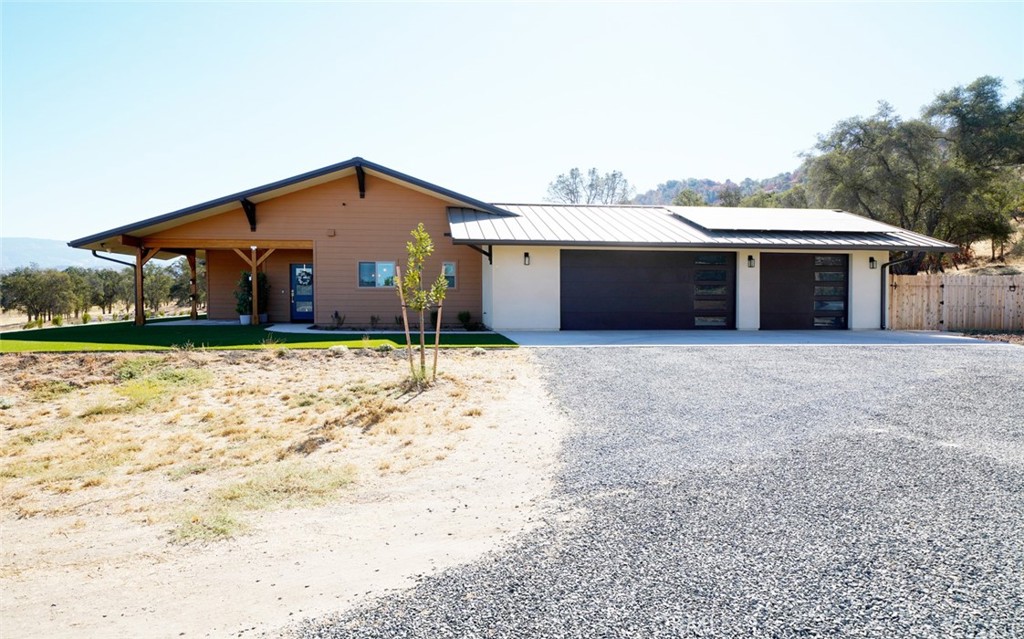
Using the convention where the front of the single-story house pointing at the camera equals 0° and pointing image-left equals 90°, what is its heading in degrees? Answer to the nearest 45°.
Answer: approximately 0°

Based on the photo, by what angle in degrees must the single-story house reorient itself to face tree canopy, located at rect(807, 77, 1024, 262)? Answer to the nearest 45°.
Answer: approximately 135° to its left

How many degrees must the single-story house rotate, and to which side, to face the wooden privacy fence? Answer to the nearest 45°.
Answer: approximately 90° to its left
